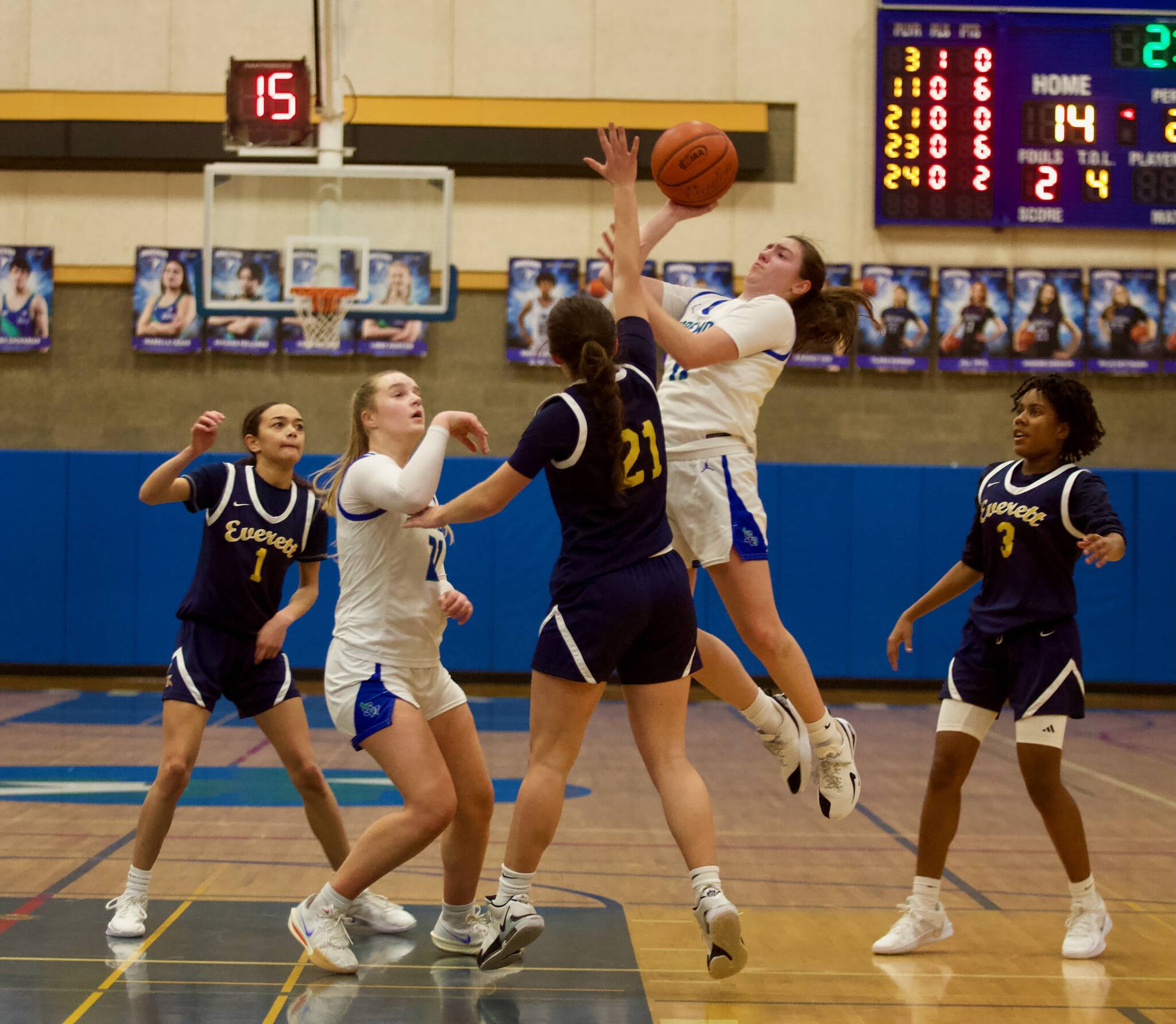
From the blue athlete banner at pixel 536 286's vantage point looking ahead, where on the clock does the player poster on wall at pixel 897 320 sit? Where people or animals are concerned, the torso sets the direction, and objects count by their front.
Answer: The player poster on wall is roughly at 9 o'clock from the blue athlete banner.

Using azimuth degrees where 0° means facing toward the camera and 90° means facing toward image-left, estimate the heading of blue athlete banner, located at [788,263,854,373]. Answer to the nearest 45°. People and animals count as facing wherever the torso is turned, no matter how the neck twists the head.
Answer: approximately 0°

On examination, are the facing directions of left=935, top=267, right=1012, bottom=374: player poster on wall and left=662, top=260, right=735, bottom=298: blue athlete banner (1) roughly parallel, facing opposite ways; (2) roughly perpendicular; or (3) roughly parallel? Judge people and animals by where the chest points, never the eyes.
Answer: roughly parallel

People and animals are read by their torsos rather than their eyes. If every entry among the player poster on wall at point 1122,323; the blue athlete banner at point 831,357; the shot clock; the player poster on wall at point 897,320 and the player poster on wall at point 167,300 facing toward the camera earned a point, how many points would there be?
5

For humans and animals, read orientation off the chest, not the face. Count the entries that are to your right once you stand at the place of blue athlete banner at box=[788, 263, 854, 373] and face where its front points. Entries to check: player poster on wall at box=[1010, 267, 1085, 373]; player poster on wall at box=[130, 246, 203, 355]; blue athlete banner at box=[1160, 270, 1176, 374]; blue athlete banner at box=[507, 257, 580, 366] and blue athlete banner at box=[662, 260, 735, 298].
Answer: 3

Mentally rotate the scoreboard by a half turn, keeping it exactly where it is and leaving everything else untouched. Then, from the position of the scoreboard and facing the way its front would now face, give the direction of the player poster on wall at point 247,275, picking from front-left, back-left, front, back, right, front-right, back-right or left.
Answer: back-left

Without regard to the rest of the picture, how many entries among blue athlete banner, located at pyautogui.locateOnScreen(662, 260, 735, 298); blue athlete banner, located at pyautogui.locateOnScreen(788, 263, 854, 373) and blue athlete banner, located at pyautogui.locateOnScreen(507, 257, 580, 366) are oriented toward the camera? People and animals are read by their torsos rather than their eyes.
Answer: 3

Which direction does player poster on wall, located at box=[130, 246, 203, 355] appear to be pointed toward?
toward the camera

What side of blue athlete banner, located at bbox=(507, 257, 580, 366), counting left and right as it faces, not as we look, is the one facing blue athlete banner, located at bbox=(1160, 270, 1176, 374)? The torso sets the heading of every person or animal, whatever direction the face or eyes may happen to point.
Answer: left

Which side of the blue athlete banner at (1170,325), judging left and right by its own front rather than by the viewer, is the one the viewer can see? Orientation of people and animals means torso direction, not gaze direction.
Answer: front

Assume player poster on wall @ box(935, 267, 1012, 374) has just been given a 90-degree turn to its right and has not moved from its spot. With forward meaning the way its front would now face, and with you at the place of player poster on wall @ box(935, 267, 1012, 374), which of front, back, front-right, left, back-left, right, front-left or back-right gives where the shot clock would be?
front-left

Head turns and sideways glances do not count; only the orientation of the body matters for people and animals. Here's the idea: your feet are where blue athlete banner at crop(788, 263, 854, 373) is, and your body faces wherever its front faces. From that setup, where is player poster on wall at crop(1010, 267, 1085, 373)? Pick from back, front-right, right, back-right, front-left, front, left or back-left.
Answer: left

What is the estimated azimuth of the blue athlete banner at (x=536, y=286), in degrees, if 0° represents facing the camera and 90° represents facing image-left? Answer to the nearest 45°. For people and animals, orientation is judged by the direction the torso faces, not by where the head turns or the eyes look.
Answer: approximately 0°

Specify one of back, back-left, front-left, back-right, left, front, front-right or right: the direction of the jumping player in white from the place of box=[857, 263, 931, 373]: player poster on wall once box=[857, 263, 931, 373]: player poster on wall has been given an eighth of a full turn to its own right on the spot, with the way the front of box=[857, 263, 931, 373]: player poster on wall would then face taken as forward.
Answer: front-left
